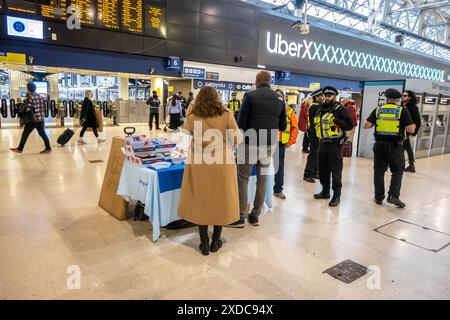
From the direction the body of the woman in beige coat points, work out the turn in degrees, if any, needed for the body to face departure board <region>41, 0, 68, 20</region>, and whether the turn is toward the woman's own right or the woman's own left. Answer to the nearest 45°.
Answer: approximately 45° to the woman's own left

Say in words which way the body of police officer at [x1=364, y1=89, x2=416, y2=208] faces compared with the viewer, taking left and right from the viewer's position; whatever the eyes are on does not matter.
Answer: facing away from the viewer

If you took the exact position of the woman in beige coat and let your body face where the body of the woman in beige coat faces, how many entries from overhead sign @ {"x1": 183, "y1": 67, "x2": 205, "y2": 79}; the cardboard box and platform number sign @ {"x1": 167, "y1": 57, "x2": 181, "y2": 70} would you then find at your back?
0

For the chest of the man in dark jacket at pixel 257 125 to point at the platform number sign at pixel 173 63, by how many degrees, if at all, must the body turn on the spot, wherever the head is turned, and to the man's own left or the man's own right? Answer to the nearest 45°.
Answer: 0° — they already face it

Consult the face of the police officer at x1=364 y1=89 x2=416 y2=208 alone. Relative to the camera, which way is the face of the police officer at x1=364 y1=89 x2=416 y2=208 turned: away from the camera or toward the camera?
away from the camera

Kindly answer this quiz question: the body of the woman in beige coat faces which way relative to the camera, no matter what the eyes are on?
away from the camera

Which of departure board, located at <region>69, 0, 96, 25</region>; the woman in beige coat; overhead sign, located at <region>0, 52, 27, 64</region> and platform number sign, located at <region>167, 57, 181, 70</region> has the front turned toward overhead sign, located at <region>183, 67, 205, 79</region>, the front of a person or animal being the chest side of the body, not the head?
the woman in beige coat

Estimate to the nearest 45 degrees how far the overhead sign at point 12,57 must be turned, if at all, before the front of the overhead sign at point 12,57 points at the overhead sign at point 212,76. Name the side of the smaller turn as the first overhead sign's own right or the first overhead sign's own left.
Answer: approximately 90° to the first overhead sign's own left

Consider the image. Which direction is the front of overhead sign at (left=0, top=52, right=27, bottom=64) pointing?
toward the camera

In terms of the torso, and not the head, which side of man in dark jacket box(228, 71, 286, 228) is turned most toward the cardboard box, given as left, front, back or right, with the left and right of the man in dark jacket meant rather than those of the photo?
left

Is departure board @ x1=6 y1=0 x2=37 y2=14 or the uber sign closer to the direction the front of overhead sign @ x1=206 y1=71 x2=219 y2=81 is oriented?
the departure board

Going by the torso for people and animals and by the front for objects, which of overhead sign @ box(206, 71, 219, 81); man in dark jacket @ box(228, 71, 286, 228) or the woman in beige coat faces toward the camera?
the overhead sign

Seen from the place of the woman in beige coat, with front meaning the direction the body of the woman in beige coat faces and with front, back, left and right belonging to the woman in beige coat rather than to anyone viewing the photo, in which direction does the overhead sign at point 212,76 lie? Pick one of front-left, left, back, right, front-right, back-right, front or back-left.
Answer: front

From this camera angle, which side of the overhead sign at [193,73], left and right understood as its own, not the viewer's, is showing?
front

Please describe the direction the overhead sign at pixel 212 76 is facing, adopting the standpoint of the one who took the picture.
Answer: facing the viewer

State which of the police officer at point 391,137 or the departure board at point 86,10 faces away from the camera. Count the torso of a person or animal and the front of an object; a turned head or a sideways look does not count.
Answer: the police officer

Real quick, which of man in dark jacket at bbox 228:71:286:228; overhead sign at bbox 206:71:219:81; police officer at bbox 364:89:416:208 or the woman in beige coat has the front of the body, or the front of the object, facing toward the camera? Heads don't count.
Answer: the overhead sign

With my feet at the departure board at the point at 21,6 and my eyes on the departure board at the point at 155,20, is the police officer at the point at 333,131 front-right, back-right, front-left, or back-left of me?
front-right

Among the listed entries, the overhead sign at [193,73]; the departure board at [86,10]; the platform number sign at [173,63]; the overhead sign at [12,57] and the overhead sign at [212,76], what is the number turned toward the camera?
5

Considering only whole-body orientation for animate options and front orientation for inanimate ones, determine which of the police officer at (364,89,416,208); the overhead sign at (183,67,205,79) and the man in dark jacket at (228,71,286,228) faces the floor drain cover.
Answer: the overhead sign

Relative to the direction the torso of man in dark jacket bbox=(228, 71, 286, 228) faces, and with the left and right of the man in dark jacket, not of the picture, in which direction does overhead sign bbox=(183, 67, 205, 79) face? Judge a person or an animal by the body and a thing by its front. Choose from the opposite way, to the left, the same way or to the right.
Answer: the opposite way

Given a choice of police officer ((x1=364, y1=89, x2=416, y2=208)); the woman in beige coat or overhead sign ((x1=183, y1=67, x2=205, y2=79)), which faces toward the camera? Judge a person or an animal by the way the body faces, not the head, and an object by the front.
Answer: the overhead sign

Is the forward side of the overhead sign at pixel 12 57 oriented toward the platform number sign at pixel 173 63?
no

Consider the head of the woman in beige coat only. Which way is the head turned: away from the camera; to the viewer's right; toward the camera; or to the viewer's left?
away from the camera

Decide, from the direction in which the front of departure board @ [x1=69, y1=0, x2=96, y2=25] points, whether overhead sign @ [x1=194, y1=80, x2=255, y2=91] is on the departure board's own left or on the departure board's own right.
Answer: on the departure board's own left
